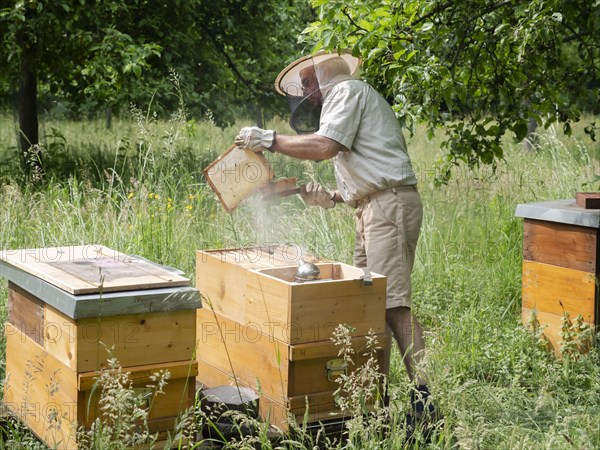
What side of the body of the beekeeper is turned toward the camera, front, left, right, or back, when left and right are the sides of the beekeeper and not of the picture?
left

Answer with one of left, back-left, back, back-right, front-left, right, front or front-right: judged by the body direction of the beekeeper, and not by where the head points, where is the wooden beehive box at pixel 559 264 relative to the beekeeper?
back-right

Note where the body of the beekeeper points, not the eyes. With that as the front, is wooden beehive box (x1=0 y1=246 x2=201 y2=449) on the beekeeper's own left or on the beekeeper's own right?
on the beekeeper's own left

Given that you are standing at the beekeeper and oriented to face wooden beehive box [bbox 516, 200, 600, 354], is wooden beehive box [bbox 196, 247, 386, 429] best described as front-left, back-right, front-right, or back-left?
back-right

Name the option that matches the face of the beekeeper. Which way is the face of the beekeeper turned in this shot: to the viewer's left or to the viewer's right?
to the viewer's left

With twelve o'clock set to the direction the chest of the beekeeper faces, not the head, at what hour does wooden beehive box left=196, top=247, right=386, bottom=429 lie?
The wooden beehive box is roughly at 10 o'clock from the beekeeper.
